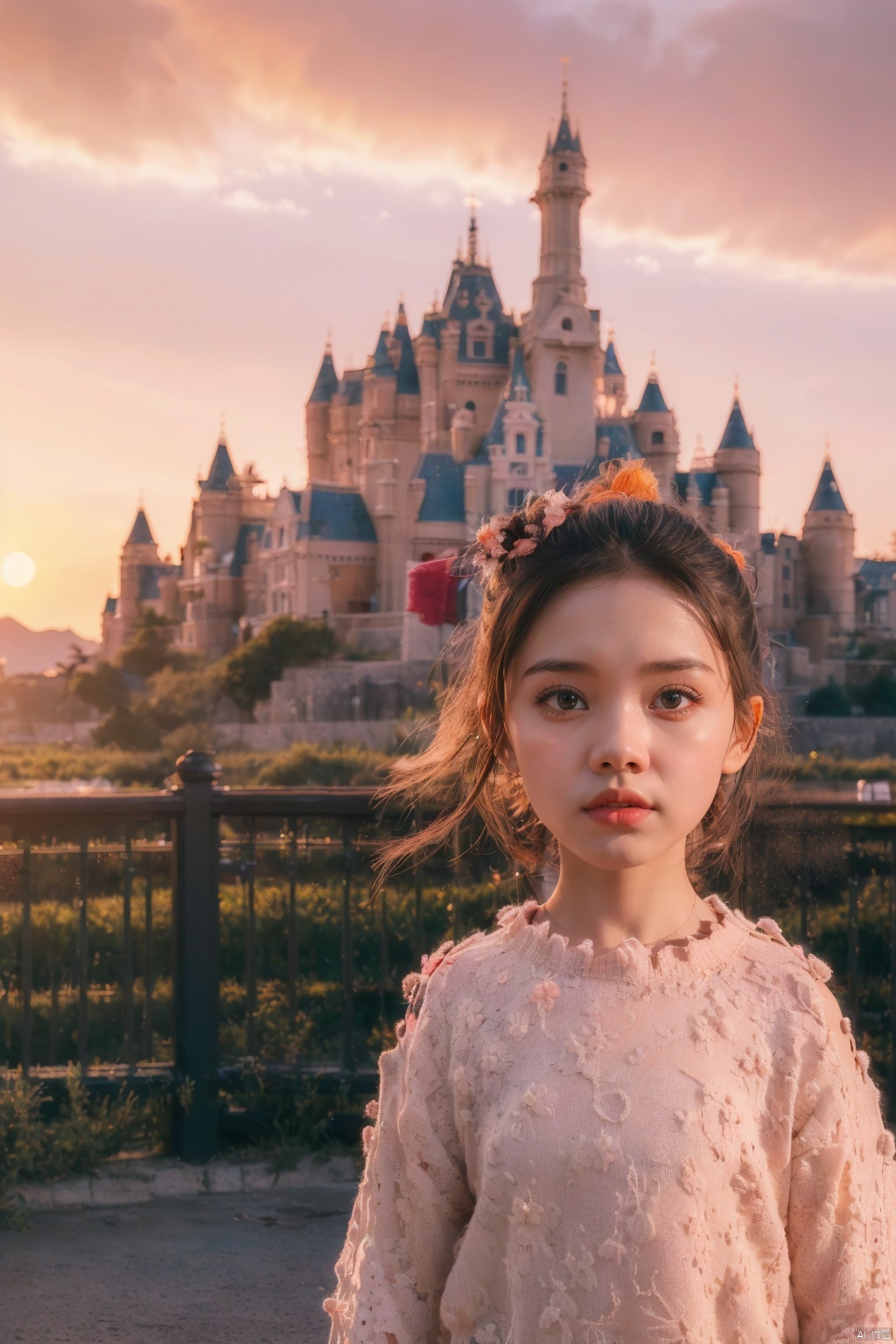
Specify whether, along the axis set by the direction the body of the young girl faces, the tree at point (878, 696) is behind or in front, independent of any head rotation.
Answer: behind

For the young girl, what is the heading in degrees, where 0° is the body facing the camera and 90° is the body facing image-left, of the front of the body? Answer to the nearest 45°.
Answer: approximately 0°

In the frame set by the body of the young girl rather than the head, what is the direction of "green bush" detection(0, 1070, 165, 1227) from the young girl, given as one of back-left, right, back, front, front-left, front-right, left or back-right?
back-right

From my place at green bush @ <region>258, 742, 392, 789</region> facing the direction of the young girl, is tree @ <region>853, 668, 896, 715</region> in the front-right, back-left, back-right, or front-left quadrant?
back-left

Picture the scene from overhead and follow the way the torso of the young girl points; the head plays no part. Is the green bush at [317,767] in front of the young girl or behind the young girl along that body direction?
behind

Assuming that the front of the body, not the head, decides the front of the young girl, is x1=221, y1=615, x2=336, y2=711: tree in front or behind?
behind
